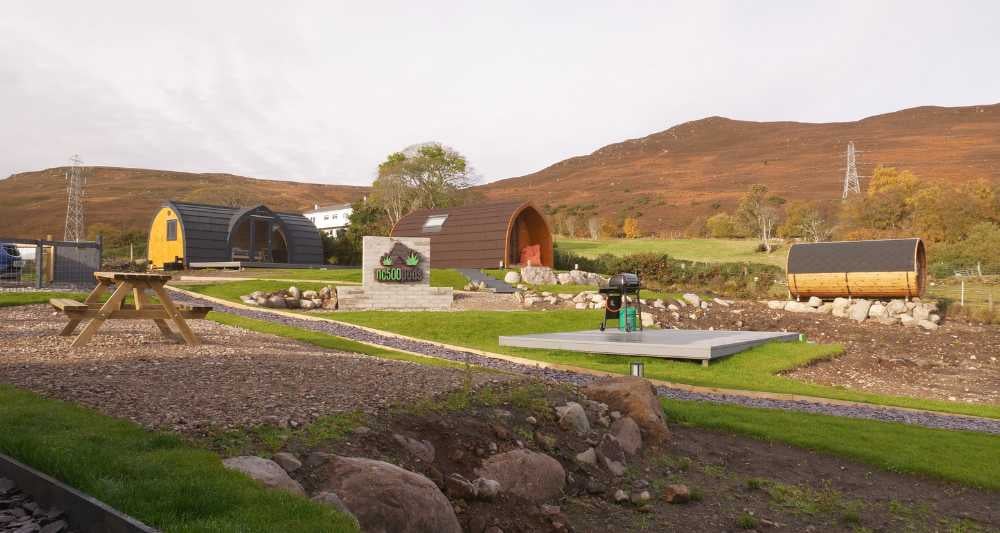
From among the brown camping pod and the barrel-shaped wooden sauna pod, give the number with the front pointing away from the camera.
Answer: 0

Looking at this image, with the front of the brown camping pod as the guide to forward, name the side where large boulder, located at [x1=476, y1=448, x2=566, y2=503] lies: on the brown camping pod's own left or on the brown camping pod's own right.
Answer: on the brown camping pod's own right

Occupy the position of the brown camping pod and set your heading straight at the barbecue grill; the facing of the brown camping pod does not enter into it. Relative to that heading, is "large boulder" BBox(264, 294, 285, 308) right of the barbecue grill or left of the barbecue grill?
right

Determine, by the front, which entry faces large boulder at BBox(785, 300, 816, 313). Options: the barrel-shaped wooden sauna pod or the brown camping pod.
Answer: the brown camping pod

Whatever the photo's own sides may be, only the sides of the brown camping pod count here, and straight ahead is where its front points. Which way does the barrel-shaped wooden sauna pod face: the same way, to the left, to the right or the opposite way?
the same way

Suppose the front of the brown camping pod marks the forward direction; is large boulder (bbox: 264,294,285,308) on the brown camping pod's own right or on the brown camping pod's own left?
on the brown camping pod's own right

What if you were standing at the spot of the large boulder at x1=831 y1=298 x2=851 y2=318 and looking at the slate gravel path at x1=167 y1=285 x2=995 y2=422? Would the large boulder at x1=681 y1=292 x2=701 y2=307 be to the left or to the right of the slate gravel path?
right

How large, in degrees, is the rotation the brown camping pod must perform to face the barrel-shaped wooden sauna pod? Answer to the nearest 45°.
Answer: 0° — it already faces it

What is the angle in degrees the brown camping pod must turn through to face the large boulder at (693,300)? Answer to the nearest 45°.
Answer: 0° — it already faces it

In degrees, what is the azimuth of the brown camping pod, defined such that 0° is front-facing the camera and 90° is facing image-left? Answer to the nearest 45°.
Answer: approximately 315°

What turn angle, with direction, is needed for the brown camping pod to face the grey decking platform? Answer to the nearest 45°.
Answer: approximately 45° to its right

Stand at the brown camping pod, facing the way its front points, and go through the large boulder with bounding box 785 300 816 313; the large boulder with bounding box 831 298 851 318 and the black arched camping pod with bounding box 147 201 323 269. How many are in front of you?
2

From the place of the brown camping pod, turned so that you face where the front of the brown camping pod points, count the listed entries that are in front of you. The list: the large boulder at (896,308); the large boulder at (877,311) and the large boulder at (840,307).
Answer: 3

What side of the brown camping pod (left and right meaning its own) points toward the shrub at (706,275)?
front

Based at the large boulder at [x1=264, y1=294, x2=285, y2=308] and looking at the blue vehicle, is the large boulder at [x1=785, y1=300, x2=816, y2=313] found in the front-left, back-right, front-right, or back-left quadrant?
back-right

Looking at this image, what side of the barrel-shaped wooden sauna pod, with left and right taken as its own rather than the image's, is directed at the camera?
right
